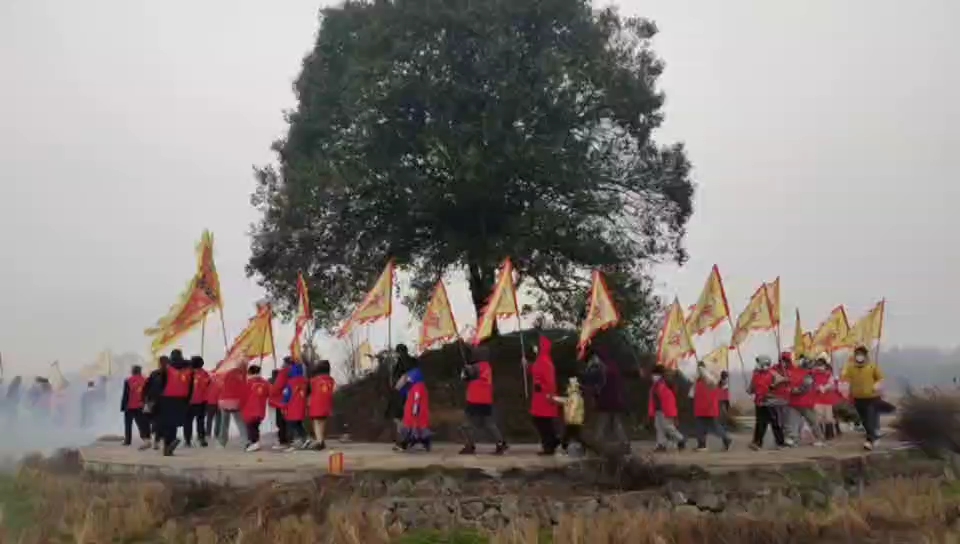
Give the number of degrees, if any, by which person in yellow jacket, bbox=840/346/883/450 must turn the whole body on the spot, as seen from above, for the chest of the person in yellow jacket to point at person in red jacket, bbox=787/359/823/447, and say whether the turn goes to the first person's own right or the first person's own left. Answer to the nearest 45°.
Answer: approximately 135° to the first person's own right

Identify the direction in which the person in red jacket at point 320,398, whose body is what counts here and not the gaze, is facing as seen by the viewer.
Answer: away from the camera

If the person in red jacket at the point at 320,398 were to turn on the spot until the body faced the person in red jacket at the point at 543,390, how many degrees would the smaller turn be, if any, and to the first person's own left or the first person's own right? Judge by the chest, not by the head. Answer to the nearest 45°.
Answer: approximately 135° to the first person's own right

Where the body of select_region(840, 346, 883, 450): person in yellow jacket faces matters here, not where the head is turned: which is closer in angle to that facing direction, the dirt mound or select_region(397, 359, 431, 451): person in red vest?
the person in red vest

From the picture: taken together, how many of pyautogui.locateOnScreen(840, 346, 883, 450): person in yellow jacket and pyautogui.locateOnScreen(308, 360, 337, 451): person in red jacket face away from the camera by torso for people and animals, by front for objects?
1

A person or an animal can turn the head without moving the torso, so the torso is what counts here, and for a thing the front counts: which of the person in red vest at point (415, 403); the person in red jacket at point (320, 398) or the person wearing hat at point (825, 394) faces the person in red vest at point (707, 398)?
the person wearing hat

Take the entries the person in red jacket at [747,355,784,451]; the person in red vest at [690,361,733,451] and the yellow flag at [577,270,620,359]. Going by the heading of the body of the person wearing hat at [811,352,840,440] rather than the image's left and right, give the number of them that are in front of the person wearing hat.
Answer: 3

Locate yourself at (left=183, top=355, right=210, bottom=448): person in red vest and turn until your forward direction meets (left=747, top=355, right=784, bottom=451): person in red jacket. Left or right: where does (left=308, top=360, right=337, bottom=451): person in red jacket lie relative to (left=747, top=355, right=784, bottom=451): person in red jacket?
right
